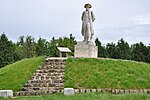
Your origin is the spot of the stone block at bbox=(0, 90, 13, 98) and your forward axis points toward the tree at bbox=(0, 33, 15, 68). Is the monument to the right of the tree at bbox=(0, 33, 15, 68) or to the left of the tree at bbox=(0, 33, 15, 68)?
right

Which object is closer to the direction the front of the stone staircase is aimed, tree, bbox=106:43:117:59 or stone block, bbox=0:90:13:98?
the stone block

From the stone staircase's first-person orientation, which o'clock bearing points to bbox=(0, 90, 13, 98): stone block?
The stone block is roughly at 1 o'clock from the stone staircase.

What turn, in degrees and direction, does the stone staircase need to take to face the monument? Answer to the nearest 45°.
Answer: approximately 135° to its left

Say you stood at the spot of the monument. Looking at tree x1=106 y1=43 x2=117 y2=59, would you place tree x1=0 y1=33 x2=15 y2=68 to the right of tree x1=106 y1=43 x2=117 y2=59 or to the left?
left

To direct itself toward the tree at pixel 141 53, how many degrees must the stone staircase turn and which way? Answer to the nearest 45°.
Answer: approximately 135° to its left

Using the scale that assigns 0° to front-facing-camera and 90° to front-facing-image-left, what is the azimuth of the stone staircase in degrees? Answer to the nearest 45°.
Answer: approximately 0°

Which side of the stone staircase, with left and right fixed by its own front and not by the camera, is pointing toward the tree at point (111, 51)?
back
